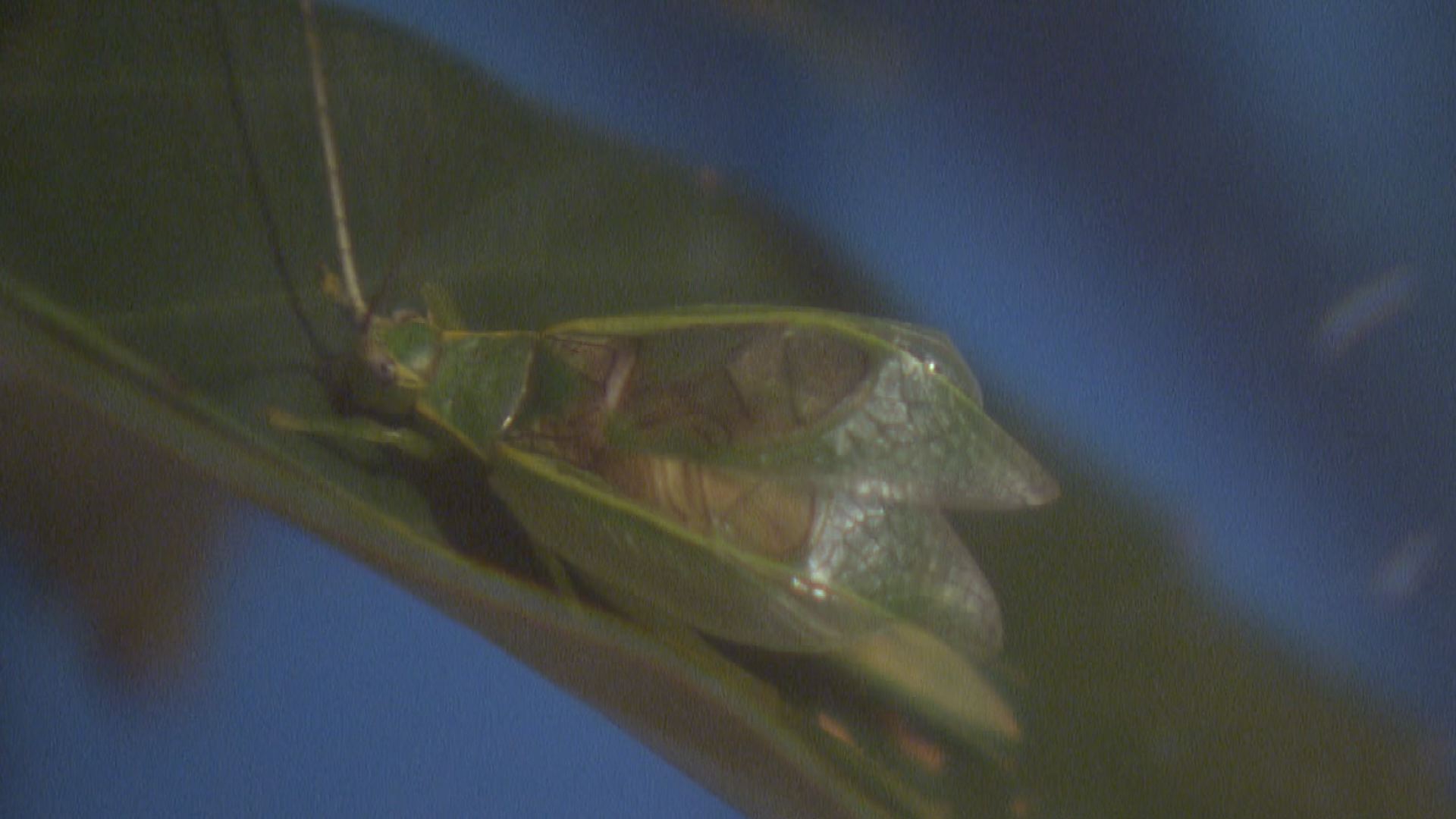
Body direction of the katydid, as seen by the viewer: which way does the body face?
to the viewer's left
